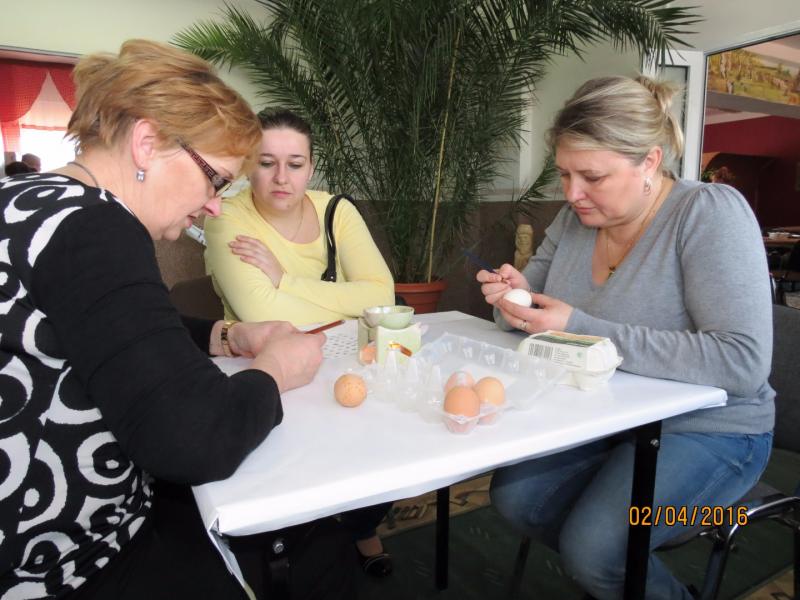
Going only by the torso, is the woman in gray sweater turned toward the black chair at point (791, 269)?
no

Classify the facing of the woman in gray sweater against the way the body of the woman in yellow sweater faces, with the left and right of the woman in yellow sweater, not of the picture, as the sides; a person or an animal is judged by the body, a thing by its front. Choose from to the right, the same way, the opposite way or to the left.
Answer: to the right

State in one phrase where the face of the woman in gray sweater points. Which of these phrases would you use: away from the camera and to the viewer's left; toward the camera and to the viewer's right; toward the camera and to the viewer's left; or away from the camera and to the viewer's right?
toward the camera and to the viewer's left

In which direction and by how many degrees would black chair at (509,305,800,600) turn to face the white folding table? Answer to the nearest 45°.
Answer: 0° — it already faces it

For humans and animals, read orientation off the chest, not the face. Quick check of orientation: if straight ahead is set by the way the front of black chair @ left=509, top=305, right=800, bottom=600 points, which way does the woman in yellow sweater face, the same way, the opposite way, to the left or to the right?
to the left

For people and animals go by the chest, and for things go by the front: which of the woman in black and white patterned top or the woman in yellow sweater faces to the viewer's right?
the woman in black and white patterned top

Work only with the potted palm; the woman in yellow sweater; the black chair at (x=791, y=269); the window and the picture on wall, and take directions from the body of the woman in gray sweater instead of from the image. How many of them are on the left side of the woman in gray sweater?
0

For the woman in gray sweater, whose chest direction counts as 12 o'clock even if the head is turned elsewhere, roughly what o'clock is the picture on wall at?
The picture on wall is roughly at 5 o'clock from the woman in gray sweater.

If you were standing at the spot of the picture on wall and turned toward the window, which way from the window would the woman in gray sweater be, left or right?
left

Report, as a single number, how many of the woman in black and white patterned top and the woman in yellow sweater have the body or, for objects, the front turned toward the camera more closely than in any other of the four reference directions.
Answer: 1

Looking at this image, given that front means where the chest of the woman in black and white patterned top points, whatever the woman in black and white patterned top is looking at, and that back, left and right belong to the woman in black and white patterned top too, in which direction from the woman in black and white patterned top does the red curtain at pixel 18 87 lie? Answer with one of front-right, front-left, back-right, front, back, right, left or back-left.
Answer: left

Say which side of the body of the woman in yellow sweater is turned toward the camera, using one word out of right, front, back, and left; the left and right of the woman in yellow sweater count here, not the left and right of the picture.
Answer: front

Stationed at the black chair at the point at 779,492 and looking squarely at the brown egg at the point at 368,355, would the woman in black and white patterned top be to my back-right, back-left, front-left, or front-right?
front-left

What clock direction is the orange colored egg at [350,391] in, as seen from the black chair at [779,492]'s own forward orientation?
The orange colored egg is roughly at 12 o'clock from the black chair.

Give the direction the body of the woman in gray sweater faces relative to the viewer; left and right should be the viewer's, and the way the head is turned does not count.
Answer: facing the viewer and to the left of the viewer

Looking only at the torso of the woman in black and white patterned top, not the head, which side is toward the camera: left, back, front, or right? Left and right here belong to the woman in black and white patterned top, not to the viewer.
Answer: right

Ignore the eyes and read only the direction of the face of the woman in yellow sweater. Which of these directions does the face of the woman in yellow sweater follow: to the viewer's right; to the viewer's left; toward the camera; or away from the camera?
toward the camera

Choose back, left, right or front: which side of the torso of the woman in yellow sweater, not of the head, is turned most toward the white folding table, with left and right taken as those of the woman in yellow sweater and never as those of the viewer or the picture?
front

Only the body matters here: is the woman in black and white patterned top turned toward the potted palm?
no
